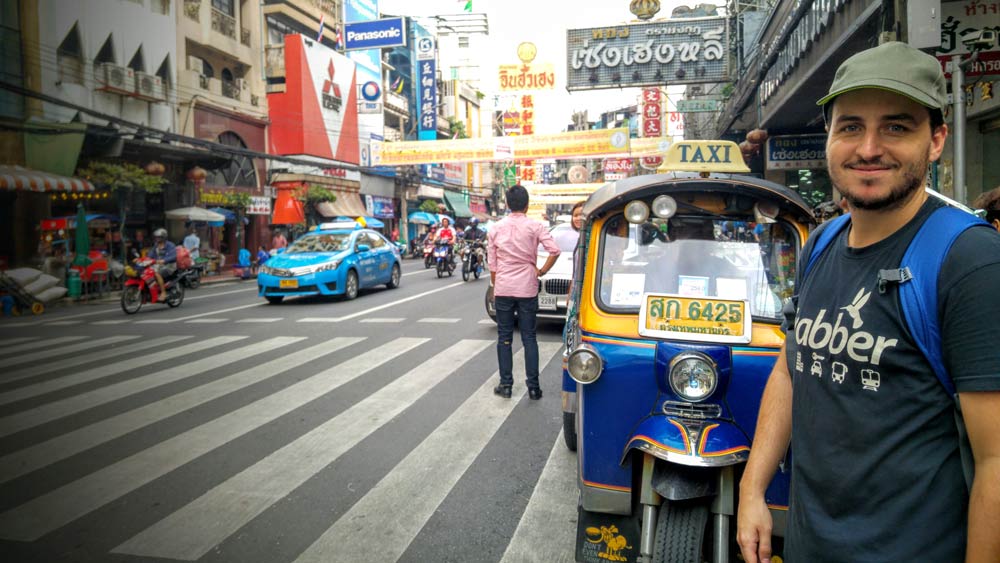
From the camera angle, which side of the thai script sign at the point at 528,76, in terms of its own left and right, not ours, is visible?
front

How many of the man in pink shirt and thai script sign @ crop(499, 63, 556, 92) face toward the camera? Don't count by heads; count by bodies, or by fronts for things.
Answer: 1

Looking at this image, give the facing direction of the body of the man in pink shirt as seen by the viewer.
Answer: away from the camera

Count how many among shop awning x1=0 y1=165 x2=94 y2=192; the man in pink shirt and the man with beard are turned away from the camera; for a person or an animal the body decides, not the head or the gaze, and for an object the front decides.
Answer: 1

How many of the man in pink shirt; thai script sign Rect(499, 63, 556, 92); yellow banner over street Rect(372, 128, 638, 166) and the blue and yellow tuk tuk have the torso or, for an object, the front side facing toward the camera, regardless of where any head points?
3

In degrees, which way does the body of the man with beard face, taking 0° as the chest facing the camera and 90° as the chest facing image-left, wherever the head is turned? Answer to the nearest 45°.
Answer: approximately 45°

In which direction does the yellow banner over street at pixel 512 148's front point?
toward the camera

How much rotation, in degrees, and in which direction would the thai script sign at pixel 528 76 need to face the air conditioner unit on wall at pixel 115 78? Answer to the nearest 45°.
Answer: approximately 45° to its right

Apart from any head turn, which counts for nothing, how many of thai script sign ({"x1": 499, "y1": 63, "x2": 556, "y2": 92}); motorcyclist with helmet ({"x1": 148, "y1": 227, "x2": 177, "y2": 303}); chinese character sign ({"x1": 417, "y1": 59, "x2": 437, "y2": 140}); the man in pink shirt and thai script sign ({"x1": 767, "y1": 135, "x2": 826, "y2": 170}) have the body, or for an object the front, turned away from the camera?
1

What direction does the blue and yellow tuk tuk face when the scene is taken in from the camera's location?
facing the viewer

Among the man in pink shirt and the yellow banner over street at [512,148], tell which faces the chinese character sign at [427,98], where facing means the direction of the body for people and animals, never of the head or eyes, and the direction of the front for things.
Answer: the man in pink shirt

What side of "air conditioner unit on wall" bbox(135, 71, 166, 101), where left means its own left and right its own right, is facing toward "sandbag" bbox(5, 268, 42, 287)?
right

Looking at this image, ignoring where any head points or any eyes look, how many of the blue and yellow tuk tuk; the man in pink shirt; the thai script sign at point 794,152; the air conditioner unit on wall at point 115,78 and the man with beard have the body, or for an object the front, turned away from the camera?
1

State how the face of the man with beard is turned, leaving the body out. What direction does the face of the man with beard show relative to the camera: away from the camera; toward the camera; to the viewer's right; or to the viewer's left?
toward the camera

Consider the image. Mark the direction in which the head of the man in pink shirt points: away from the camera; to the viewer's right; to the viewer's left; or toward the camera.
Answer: away from the camera
